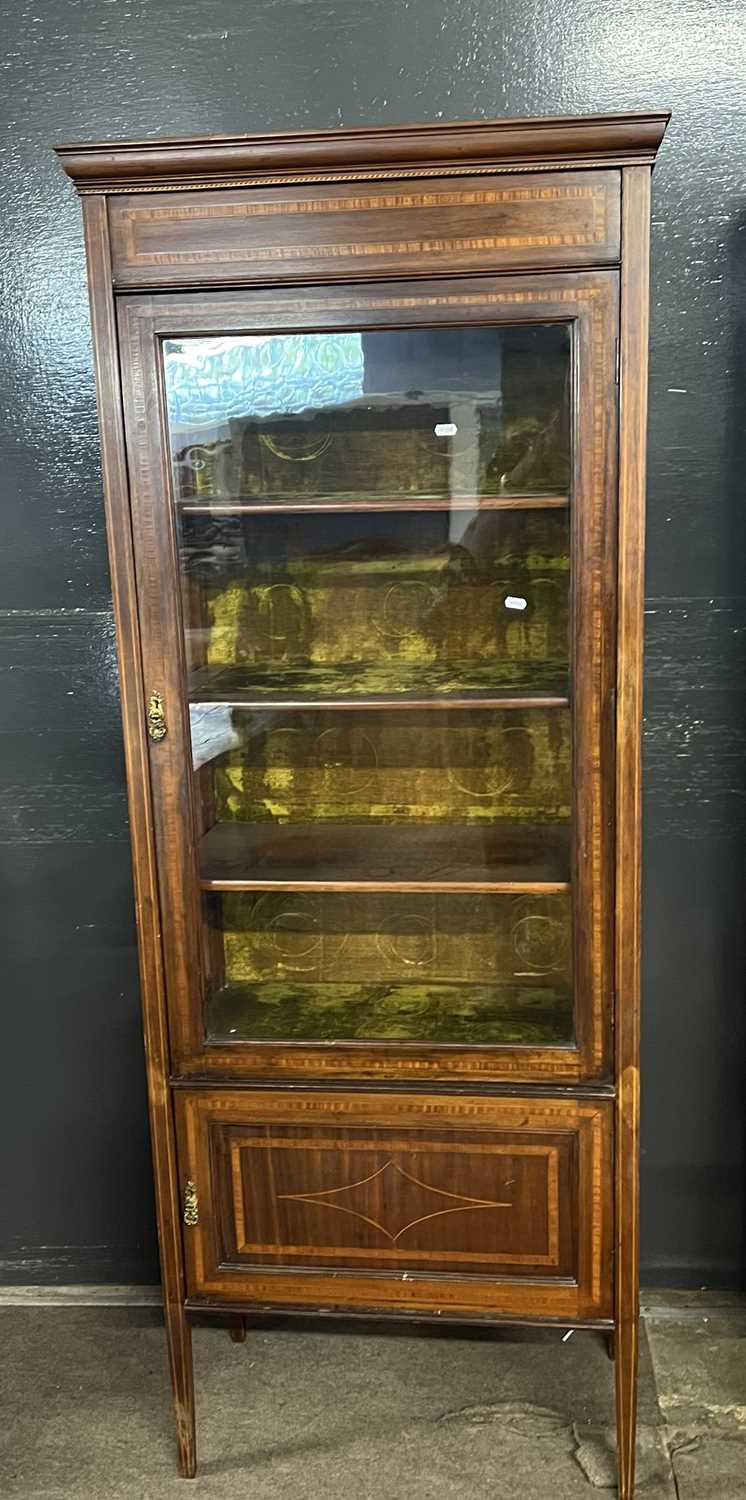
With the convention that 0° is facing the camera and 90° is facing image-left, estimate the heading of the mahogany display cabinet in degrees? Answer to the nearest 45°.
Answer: approximately 0°
